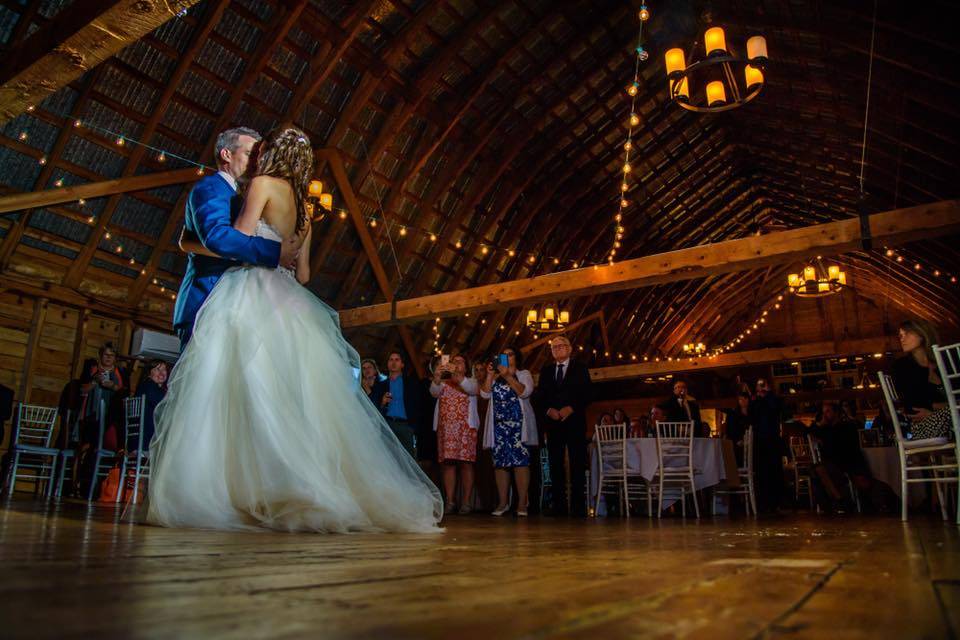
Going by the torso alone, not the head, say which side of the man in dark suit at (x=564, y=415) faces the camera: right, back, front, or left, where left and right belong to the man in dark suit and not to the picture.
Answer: front

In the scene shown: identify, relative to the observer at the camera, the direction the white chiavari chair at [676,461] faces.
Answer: facing away from the viewer

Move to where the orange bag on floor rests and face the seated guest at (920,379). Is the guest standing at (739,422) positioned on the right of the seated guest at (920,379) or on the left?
left

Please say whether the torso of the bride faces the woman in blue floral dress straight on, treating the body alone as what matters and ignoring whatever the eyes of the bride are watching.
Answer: no

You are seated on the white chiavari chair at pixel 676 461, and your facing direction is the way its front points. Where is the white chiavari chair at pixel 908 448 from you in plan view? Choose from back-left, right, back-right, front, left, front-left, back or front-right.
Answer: back-right

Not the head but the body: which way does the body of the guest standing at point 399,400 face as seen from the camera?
toward the camera

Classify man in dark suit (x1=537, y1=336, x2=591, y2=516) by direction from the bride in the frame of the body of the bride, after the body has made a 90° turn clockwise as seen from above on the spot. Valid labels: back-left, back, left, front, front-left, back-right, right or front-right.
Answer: front

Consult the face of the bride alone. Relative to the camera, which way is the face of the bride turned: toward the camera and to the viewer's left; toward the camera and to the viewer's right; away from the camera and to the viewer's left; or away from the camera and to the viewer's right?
away from the camera and to the viewer's left

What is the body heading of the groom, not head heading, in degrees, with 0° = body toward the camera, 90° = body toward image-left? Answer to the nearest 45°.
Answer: approximately 270°

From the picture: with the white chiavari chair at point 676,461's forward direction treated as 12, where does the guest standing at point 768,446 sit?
The guest standing is roughly at 1 o'clock from the white chiavari chair.

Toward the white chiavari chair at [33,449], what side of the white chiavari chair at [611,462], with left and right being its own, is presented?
left

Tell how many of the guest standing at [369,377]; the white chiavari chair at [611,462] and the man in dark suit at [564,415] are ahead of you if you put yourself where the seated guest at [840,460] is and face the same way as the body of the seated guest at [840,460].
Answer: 3

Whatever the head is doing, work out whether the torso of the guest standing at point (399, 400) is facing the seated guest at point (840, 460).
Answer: no

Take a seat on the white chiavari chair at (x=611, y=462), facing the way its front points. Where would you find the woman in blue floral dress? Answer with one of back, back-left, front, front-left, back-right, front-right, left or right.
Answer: back-left
